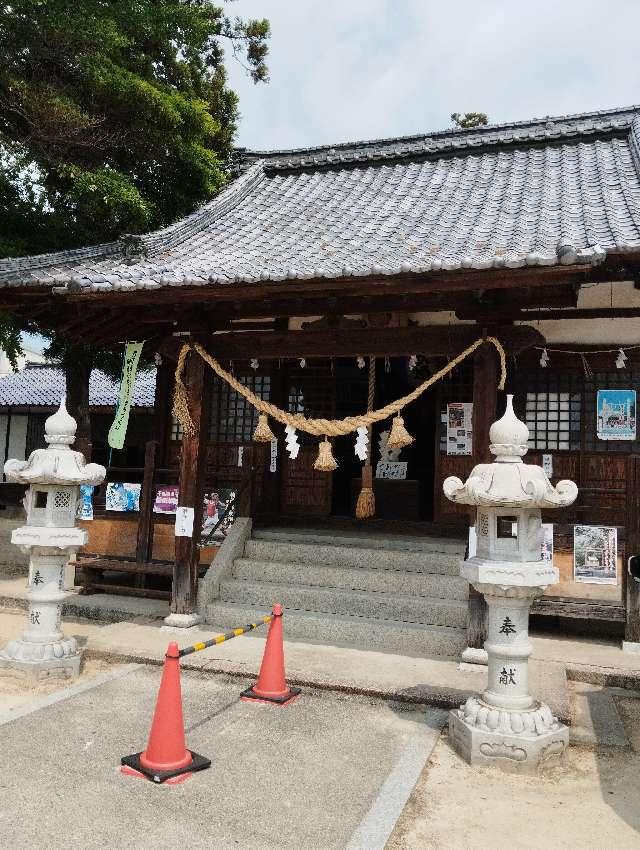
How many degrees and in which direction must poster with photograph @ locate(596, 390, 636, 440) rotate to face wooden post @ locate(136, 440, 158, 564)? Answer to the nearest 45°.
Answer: approximately 90° to its right

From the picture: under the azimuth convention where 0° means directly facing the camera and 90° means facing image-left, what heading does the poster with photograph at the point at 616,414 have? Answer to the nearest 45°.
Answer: approximately 0°

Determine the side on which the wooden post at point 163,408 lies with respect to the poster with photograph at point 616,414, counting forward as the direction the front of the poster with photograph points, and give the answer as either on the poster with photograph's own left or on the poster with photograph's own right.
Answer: on the poster with photograph's own right

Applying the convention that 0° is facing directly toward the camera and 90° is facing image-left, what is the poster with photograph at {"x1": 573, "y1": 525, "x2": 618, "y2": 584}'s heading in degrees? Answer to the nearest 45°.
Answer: approximately 0°

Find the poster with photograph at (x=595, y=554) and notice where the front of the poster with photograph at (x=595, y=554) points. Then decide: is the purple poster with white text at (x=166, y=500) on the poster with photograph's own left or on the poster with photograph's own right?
on the poster with photograph's own right

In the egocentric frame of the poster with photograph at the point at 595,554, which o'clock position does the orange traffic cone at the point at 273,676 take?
The orange traffic cone is roughly at 1 o'clock from the poster with photograph.

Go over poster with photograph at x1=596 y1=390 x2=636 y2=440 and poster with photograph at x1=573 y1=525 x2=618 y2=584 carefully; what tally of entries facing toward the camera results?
2

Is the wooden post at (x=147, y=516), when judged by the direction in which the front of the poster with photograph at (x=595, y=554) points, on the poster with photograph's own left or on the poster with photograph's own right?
on the poster with photograph's own right

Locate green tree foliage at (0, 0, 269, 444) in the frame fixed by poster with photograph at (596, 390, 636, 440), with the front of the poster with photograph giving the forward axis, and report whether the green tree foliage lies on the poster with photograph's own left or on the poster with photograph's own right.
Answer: on the poster with photograph's own right

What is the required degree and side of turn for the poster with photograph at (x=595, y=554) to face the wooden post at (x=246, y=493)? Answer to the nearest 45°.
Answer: approximately 90° to its right
